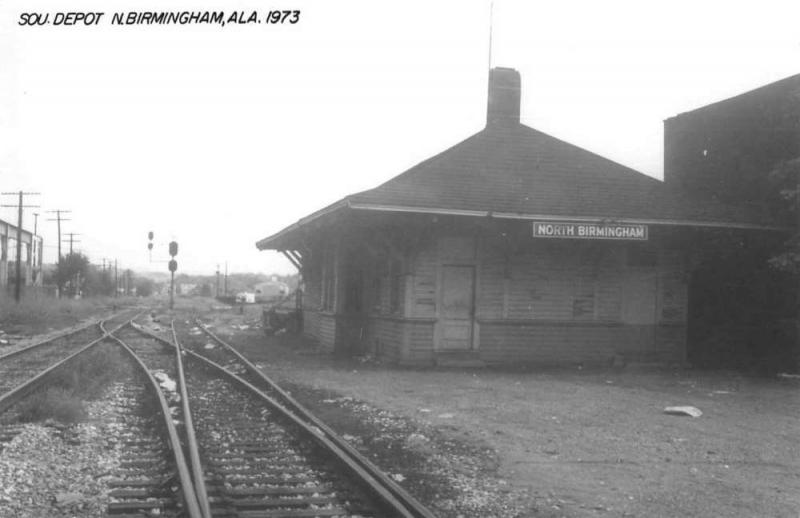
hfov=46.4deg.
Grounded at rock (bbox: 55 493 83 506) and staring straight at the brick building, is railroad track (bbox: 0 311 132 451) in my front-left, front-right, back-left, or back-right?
front-left

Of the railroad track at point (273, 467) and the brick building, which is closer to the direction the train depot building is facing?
the railroad track

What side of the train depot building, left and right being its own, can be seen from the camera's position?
front

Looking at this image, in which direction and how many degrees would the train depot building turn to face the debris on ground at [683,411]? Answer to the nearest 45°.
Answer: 0° — it already faces it

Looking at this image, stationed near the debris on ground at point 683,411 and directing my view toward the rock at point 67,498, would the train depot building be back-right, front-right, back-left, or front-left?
back-right

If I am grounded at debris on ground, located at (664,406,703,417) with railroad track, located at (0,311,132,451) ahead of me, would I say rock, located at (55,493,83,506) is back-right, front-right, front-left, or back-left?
front-left

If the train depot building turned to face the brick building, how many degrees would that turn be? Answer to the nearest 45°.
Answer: approximately 90° to its left

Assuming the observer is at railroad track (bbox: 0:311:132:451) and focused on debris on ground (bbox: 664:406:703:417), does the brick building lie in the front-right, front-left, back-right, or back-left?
front-left

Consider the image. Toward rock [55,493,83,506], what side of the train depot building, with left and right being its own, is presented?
front

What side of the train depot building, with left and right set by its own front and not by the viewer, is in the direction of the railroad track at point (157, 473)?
front

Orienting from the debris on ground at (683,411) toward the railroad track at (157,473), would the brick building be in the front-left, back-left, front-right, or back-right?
back-right

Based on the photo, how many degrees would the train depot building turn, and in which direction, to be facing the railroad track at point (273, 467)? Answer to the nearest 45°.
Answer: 0° — it already faces it
